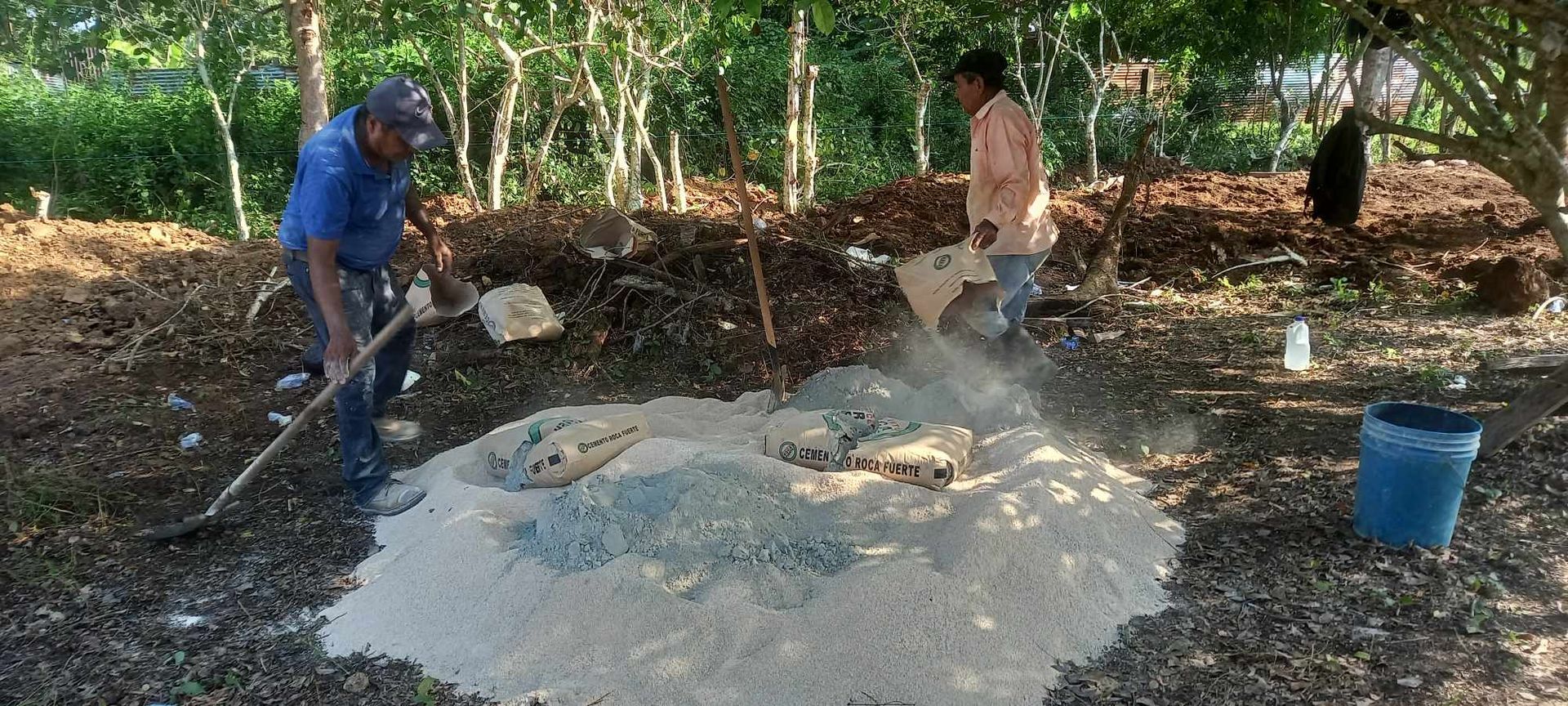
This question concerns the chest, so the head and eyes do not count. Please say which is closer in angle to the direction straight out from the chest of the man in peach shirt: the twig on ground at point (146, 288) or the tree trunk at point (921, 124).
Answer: the twig on ground

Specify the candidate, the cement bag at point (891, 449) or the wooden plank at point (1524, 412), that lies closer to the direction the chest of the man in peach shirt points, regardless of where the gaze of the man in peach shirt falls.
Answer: the cement bag

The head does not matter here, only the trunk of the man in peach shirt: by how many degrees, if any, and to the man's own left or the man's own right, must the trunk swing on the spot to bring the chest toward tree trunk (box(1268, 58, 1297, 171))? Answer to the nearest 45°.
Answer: approximately 90° to the man's own right

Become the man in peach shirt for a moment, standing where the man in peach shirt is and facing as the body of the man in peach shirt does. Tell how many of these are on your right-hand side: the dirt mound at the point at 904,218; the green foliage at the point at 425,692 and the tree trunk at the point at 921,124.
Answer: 2

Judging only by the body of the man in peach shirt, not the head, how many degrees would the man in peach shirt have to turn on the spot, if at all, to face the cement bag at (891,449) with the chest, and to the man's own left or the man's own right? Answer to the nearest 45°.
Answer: approximately 90° to the man's own left

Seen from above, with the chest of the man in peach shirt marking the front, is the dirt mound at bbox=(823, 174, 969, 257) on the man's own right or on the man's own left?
on the man's own right

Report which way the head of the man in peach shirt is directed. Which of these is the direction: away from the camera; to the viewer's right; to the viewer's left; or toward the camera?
to the viewer's left

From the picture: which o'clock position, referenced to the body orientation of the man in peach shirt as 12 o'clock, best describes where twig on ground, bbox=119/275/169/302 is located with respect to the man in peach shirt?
The twig on ground is roughly at 12 o'clock from the man in peach shirt.

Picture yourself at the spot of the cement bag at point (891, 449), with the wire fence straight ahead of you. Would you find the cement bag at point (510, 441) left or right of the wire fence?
left

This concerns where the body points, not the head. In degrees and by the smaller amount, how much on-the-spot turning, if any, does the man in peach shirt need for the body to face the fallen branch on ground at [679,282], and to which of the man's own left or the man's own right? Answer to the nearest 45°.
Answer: approximately 45° to the man's own right

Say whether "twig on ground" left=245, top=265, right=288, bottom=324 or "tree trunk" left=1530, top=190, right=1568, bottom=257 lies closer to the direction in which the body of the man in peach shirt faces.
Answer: the twig on ground

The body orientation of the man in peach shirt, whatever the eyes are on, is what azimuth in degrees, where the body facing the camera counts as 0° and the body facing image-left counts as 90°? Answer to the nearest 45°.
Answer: approximately 90°

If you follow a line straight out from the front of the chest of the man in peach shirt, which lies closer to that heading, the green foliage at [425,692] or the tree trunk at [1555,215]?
the green foliage
